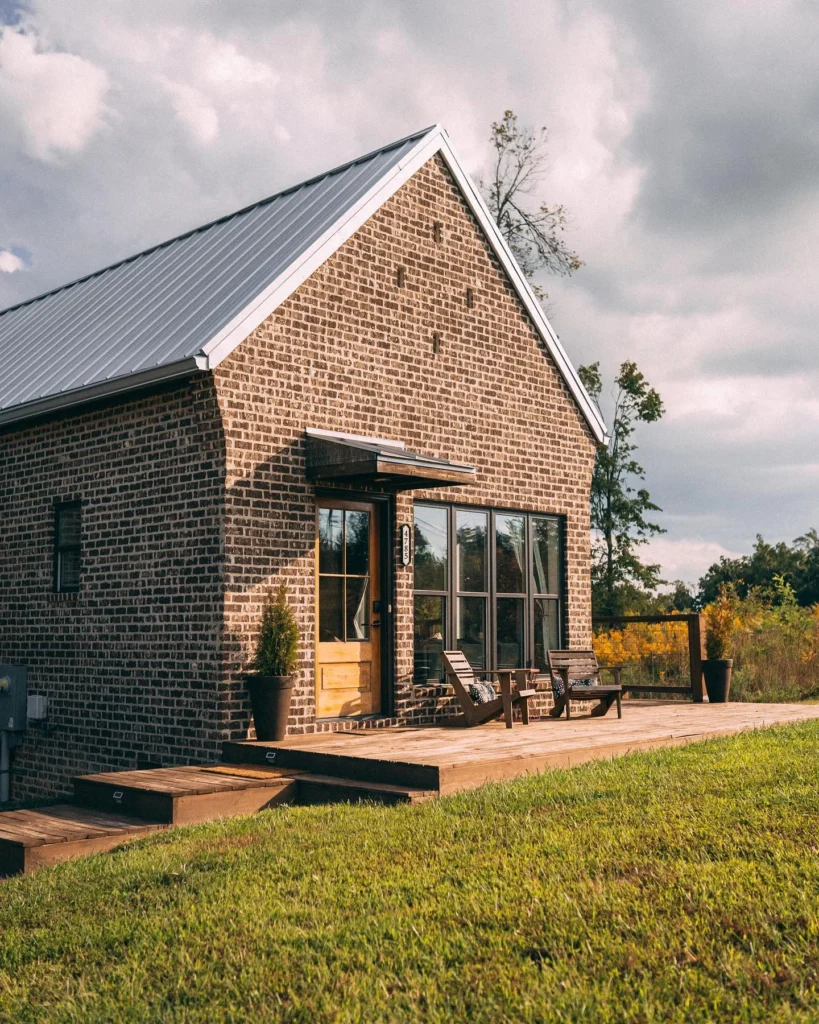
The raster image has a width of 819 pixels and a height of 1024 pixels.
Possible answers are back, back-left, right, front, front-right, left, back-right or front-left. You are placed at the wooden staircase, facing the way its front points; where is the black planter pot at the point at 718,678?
back

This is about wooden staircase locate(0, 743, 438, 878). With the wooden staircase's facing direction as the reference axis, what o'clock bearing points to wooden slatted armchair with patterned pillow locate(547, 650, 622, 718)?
The wooden slatted armchair with patterned pillow is roughly at 6 o'clock from the wooden staircase.

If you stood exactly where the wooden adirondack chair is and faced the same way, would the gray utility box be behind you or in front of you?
behind

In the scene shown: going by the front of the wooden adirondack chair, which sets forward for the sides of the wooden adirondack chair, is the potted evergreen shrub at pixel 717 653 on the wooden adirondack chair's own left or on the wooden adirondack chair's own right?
on the wooden adirondack chair's own left

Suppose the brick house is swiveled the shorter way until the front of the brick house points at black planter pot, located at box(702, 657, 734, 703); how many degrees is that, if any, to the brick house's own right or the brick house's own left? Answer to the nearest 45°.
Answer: approximately 90° to the brick house's own left

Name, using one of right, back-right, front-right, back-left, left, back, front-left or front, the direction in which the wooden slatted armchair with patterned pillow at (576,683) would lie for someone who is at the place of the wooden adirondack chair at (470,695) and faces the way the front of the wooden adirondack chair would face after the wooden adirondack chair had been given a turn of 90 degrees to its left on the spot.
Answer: front

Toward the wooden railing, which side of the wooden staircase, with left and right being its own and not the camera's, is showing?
back

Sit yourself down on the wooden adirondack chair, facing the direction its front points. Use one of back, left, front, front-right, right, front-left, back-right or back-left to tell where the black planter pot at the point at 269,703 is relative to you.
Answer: right

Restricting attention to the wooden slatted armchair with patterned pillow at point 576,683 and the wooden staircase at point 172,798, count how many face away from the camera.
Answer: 0

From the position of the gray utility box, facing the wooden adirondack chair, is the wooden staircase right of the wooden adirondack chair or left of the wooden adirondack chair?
right

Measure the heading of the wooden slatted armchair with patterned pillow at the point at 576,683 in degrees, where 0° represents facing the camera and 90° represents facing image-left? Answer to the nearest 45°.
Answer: approximately 315°

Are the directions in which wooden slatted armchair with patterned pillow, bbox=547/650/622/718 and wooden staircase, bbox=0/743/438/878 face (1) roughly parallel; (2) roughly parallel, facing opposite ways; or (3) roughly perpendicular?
roughly perpendicular

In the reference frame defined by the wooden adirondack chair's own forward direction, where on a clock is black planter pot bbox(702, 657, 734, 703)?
The black planter pot is roughly at 9 o'clock from the wooden adirondack chair.

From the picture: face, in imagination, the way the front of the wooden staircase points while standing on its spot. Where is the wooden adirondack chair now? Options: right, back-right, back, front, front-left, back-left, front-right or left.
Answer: back

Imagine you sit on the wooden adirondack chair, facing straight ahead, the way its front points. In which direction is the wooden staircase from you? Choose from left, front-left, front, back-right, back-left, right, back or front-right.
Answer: right

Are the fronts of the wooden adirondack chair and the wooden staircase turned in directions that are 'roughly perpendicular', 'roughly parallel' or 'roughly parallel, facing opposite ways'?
roughly perpendicular

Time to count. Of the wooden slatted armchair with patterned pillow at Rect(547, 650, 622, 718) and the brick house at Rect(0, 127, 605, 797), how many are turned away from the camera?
0
